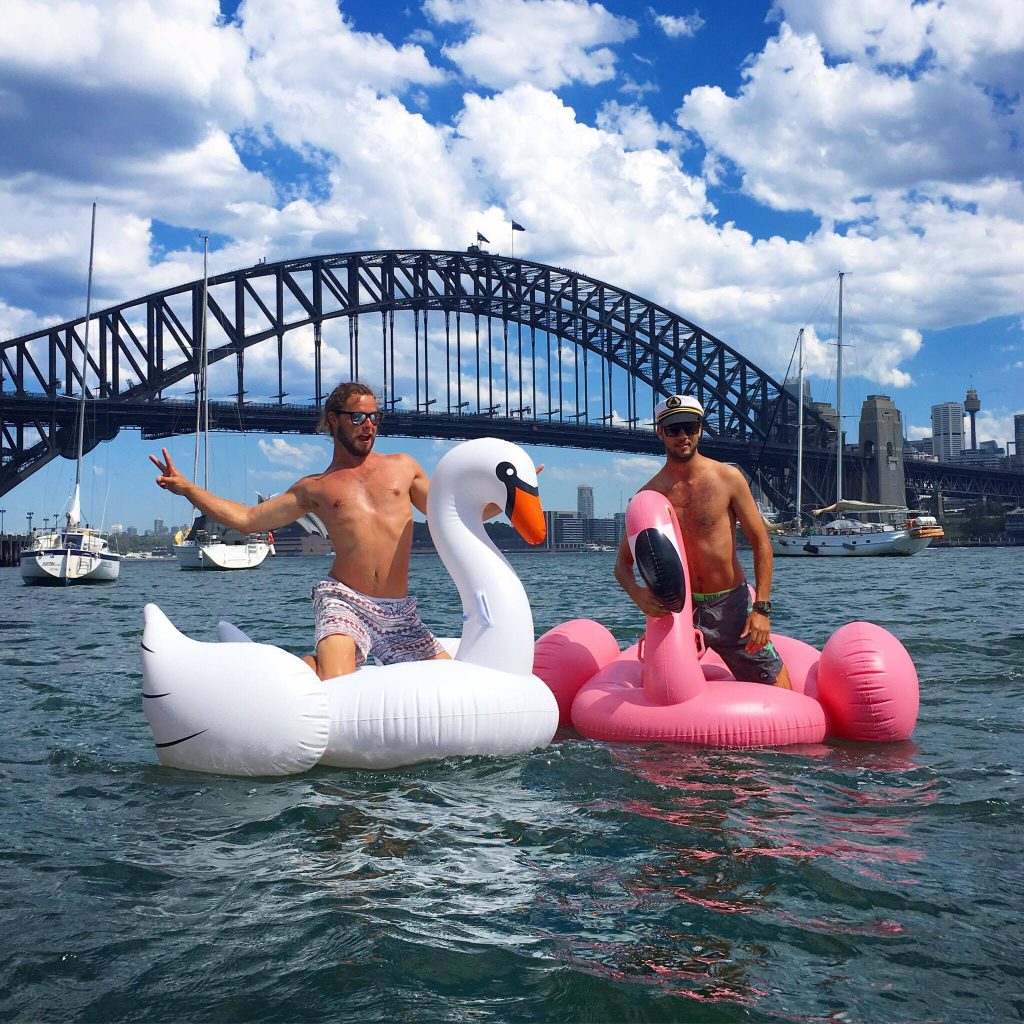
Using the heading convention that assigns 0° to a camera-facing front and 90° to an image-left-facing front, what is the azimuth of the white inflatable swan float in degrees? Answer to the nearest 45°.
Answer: approximately 270°

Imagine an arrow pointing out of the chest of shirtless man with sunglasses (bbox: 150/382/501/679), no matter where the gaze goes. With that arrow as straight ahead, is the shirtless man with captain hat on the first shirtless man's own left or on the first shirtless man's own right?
on the first shirtless man's own left

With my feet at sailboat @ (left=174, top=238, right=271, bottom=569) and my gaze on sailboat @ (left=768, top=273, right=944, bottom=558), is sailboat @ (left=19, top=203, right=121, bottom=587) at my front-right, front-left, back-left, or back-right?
back-right

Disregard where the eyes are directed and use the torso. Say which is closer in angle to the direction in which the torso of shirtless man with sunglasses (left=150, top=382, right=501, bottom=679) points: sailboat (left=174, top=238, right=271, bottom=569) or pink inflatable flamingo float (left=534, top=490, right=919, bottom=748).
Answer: the pink inflatable flamingo float

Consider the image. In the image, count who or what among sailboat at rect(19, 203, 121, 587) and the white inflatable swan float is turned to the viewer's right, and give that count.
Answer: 1

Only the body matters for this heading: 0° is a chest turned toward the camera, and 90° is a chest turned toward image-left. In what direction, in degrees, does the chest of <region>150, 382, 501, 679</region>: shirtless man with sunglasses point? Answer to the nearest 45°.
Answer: approximately 315°

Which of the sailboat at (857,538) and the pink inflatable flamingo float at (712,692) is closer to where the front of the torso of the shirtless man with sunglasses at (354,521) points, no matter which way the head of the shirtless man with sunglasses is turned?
the pink inflatable flamingo float

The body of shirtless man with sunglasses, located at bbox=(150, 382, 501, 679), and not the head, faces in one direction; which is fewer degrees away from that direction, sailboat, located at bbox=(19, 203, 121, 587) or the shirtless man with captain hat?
the shirtless man with captain hat

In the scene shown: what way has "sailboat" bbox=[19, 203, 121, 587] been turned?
away from the camera

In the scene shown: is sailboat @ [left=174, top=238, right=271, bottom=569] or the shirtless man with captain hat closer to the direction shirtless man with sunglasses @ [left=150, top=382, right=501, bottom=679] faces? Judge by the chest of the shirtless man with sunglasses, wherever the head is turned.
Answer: the shirtless man with captain hat

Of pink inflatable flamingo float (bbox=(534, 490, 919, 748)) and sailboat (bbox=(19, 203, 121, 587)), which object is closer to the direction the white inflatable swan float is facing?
the pink inflatable flamingo float

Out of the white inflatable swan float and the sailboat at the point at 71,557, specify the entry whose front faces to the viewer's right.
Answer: the white inflatable swan float
